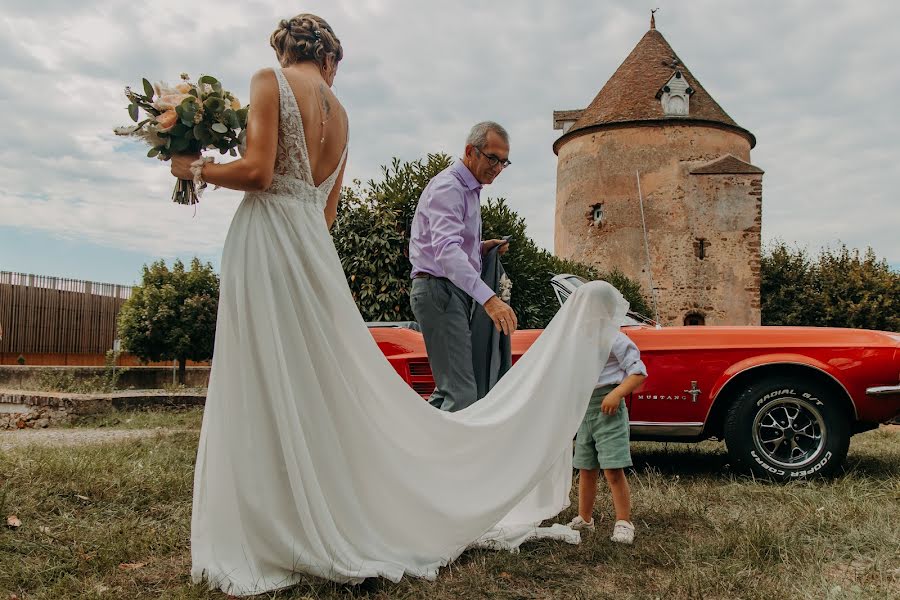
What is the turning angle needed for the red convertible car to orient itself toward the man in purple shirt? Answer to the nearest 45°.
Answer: approximately 135° to its right

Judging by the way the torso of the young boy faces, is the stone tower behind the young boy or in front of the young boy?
behind

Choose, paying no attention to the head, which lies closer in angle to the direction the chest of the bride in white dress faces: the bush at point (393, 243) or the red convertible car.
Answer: the bush

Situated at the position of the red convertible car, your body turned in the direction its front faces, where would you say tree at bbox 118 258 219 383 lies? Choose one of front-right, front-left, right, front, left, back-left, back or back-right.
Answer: back-left

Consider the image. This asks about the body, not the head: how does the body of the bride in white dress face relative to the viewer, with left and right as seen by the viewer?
facing away from the viewer and to the left of the viewer

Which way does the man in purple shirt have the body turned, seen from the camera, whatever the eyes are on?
to the viewer's right

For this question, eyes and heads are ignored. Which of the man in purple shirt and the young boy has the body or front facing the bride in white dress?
the young boy

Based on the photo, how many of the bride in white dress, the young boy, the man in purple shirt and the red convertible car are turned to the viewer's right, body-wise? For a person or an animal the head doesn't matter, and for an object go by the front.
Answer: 2

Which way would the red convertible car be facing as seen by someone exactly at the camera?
facing to the right of the viewer

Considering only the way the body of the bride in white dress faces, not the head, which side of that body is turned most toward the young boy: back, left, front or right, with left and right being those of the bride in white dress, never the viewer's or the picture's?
right
